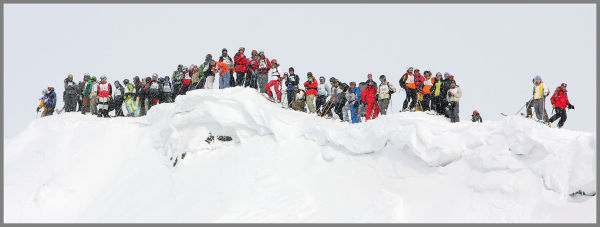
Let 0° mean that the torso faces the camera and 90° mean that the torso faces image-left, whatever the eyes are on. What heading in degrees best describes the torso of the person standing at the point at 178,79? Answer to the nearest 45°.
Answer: approximately 315°

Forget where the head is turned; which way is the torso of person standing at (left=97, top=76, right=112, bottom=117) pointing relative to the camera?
toward the camera

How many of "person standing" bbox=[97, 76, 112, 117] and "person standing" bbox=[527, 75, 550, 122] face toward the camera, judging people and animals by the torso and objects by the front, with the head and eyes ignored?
2

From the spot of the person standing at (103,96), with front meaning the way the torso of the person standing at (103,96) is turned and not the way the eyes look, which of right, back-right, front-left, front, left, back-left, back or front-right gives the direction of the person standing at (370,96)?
front-left

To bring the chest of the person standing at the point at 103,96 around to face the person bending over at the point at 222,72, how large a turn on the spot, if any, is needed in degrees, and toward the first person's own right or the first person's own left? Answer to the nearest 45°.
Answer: approximately 45° to the first person's own left

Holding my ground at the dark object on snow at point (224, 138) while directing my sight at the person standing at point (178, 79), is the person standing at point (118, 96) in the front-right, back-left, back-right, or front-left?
front-left

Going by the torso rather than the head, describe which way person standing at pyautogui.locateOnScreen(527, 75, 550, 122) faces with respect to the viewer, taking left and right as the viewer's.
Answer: facing the viewer

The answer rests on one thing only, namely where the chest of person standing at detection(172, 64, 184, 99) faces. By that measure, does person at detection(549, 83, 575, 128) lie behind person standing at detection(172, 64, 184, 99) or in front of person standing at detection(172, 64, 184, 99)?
in front

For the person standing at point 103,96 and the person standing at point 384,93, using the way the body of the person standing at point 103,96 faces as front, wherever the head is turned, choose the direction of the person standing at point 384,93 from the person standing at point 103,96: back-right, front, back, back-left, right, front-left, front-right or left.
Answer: front-left

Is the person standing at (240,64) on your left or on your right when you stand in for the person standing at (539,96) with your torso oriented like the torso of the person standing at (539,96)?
on your right

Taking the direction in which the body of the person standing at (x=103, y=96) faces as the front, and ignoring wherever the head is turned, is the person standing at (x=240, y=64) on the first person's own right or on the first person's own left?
on the first person's own left
